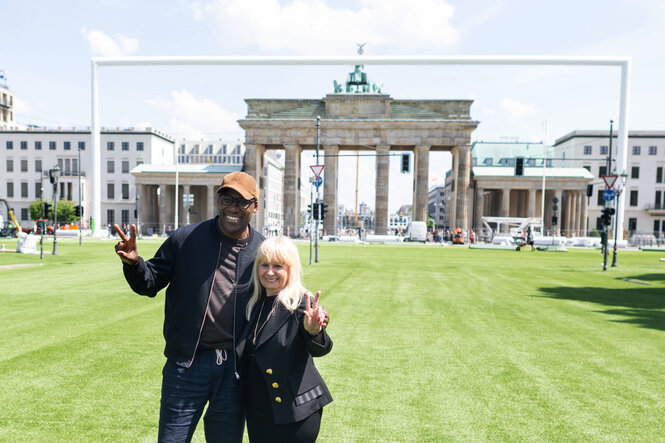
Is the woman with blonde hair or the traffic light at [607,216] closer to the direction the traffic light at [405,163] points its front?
the woman with blonde hair

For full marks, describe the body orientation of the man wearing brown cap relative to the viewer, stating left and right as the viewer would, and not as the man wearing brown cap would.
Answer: facing the viewer and to the right of the viewer

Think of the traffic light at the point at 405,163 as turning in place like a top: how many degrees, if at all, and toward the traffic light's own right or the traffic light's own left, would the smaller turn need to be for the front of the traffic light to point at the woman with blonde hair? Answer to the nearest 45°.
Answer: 0° — it already faces them
